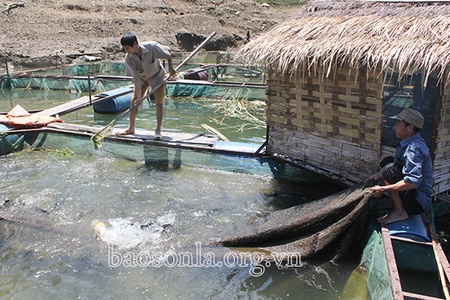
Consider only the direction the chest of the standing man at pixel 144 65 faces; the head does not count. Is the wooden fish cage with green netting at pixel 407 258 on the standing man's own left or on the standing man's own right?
on the standing man's own left

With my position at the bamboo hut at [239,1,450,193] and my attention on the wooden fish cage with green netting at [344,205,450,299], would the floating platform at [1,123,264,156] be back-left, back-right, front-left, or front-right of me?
back-right

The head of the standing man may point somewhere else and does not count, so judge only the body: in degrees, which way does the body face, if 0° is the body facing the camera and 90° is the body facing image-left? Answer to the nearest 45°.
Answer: approximately 45°

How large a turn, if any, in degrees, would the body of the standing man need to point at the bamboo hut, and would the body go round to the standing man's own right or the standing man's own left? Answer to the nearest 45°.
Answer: approximately 90° to the standing man's own left

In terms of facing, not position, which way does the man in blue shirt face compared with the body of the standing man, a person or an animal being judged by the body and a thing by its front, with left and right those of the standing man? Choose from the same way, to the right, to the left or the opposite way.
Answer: to the right

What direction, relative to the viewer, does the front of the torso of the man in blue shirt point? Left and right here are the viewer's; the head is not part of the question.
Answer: facing to the left of the viewer

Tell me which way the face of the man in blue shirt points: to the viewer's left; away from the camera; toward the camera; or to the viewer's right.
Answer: to the viewer's left

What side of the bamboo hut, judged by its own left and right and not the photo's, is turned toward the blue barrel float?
right

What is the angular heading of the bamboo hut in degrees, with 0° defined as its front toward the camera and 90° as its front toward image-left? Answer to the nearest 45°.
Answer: approximately 45°

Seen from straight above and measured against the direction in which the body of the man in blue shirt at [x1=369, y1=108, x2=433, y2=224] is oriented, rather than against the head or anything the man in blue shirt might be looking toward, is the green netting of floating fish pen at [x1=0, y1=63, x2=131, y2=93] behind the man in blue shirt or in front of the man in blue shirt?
in front
